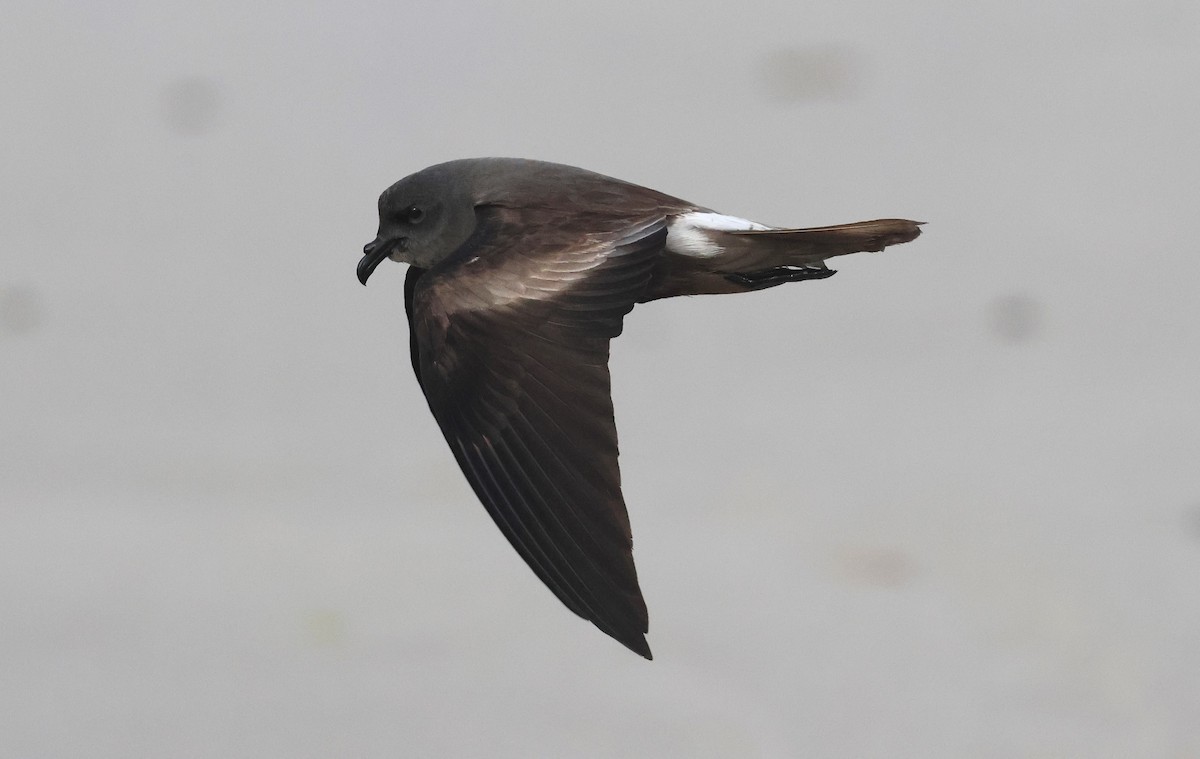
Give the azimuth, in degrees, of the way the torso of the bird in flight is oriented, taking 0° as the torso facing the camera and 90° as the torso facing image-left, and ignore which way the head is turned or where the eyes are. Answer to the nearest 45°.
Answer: approximately 90°
